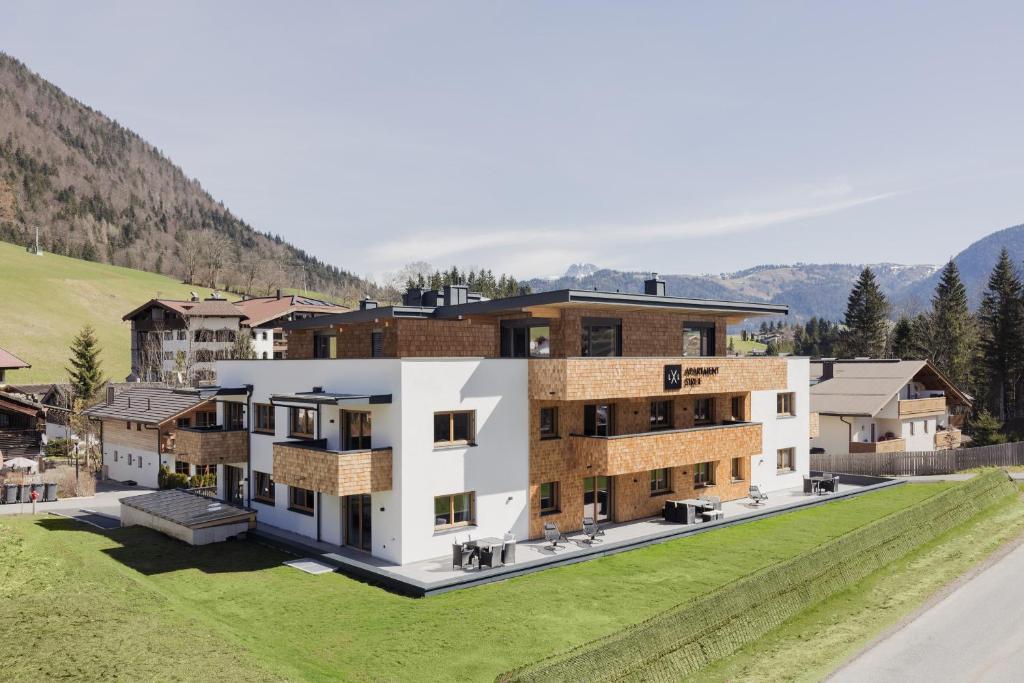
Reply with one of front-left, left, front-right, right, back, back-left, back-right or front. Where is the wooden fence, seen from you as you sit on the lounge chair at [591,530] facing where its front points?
left

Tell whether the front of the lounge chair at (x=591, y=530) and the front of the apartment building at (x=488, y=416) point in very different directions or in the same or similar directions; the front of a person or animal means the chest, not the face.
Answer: same or similar directions

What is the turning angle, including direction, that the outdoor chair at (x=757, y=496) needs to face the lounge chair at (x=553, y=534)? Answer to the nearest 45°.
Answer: approximately 90° to its right

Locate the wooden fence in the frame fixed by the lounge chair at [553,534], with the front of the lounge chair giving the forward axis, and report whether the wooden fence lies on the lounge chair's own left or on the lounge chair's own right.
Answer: on the lounge chair's own left

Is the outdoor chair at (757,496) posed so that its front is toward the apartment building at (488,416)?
no

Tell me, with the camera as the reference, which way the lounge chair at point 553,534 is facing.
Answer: facing the viewer and to the right of the viewer

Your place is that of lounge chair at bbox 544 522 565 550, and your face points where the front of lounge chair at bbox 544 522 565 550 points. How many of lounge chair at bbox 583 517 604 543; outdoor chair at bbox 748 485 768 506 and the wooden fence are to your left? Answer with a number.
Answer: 3

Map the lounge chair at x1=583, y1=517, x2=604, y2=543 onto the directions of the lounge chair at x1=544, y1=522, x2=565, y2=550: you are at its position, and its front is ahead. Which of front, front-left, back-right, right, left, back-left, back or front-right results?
left

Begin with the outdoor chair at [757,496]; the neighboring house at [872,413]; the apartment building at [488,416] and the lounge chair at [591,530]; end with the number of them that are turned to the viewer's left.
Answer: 0

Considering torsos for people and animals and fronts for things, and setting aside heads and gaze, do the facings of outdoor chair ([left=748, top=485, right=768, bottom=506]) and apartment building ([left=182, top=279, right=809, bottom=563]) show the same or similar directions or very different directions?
same or similar directions

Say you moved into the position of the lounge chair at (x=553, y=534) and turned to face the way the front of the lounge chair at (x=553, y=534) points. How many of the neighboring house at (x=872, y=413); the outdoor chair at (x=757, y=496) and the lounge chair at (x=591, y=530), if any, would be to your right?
0

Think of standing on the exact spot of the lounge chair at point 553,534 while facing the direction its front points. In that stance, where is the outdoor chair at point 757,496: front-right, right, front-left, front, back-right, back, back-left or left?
left

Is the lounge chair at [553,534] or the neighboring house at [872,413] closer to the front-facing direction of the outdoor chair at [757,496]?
the lounge chair

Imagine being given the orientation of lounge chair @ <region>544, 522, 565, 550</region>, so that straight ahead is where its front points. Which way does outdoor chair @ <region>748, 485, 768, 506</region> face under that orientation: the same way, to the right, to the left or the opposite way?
the same way

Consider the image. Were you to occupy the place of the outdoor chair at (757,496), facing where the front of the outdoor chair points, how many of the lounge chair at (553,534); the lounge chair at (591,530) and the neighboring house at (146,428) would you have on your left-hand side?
0
